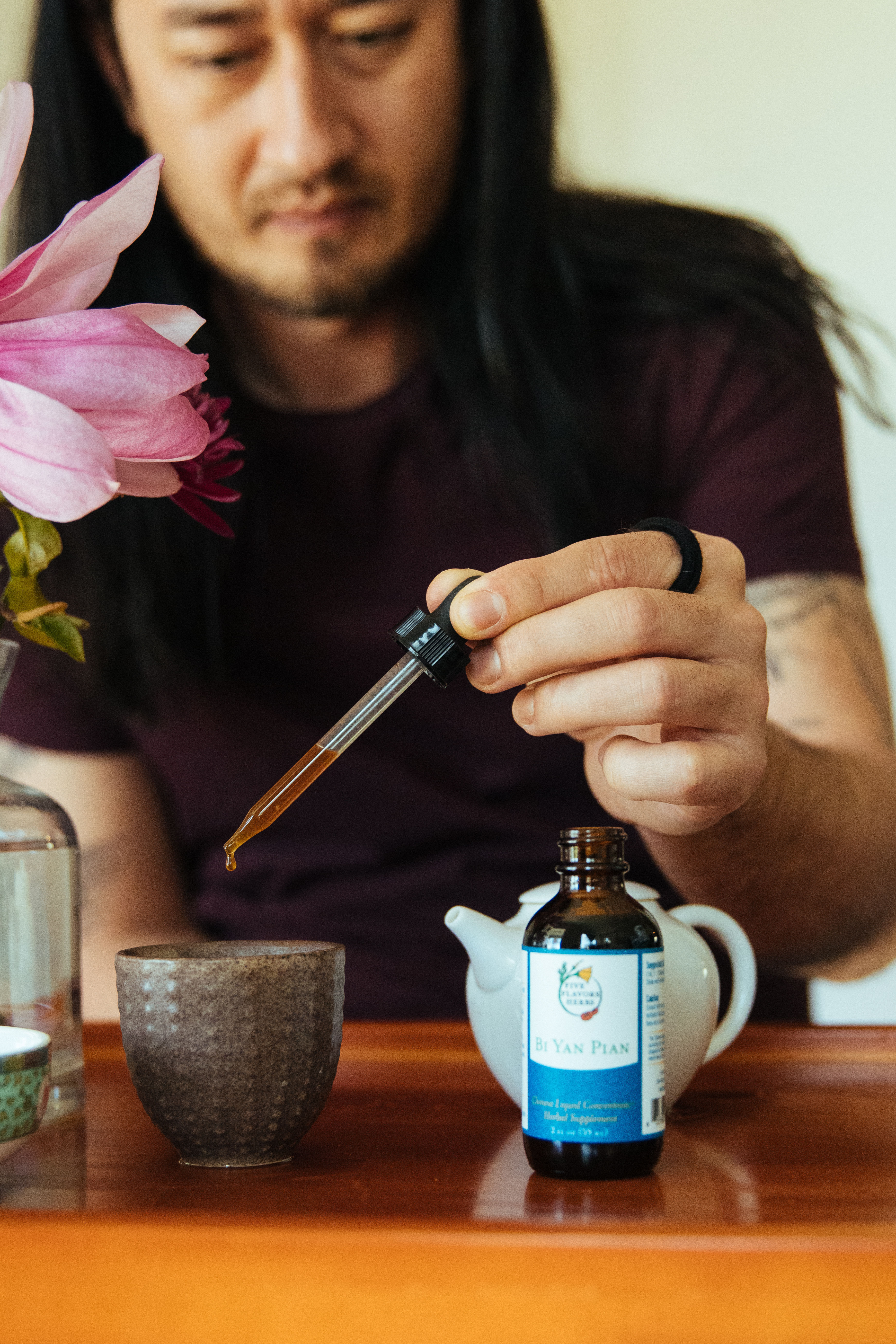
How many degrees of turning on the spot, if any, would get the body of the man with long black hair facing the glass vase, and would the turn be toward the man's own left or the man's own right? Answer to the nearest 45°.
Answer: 0° — they already face it

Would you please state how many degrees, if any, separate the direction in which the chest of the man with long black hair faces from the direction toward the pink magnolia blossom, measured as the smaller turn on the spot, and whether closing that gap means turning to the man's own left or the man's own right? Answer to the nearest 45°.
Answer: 0° — they already face it

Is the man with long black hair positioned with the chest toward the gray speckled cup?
yes

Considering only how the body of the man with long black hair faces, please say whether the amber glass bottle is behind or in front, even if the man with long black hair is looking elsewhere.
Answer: in front

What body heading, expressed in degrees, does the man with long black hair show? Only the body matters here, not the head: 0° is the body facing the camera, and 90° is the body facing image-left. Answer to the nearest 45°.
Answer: approximately 0°

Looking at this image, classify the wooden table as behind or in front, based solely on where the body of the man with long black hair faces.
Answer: in front
